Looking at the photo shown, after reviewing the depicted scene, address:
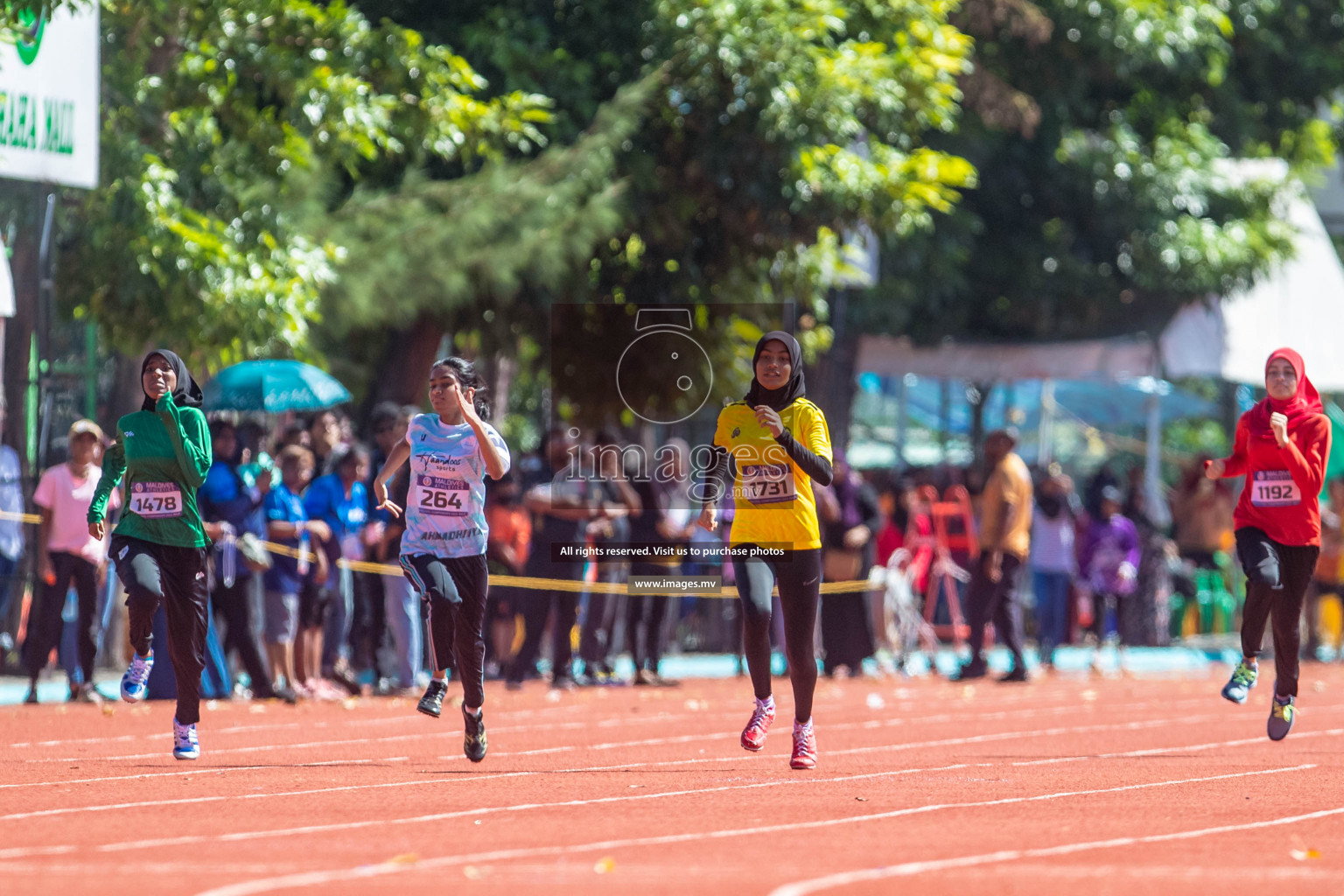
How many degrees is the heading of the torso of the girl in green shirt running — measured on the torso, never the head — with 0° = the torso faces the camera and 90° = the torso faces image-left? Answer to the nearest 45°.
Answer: approximately 0°

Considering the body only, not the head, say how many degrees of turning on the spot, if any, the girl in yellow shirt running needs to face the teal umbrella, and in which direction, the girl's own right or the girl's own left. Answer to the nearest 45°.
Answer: approximately 135° to the girl's own right

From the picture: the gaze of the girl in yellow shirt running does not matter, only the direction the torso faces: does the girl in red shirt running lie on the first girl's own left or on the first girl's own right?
on the first girl's own left

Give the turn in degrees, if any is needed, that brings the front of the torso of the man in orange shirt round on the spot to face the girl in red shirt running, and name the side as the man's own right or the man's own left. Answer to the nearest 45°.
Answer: approximately 90° to the man's own left

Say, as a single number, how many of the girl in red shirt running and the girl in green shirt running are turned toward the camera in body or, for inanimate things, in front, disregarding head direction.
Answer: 2
